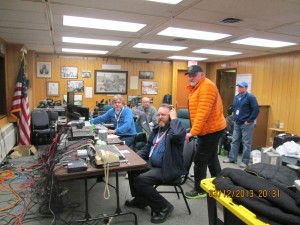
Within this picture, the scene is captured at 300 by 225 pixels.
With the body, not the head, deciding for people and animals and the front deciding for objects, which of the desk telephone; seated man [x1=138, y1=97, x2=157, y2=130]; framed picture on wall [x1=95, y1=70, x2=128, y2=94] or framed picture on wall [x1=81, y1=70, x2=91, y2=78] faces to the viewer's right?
the desk telephone

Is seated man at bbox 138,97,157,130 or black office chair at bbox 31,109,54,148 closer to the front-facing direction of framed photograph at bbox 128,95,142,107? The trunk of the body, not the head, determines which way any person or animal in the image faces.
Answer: the seated man

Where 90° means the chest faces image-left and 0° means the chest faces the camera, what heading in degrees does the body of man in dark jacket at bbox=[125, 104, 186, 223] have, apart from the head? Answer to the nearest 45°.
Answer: approximately 45°

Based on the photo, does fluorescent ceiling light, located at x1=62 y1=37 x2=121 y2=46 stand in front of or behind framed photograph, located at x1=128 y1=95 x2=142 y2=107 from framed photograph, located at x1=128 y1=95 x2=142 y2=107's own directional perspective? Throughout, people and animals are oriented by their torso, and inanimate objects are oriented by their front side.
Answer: in front

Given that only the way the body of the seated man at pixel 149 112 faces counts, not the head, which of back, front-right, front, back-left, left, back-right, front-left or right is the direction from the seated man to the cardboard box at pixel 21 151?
front-right

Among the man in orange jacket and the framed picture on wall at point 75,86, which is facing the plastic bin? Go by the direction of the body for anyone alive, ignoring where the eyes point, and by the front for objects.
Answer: the framed picture on wall

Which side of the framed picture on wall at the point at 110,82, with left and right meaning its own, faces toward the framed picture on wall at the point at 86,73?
right

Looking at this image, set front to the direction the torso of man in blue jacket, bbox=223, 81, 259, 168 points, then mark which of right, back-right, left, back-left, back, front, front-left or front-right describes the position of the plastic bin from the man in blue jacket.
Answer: front-left

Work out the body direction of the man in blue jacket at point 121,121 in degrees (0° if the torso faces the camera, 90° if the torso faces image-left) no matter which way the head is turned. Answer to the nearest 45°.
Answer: approximately 45°

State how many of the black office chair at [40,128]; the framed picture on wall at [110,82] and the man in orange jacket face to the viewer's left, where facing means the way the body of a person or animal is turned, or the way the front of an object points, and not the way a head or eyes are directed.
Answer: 1

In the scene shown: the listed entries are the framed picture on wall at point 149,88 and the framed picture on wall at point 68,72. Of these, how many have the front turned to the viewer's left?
0

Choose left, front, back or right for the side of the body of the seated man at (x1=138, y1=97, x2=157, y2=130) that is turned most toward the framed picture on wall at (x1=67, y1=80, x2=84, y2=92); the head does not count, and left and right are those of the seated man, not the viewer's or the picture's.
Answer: right

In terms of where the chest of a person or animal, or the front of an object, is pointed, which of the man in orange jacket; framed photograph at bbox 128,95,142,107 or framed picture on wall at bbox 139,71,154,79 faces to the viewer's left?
the man in orange jacket
